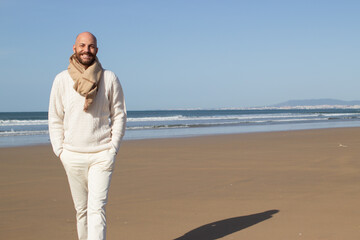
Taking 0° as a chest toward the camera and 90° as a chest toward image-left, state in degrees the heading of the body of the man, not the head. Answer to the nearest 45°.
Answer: approximately 0°
